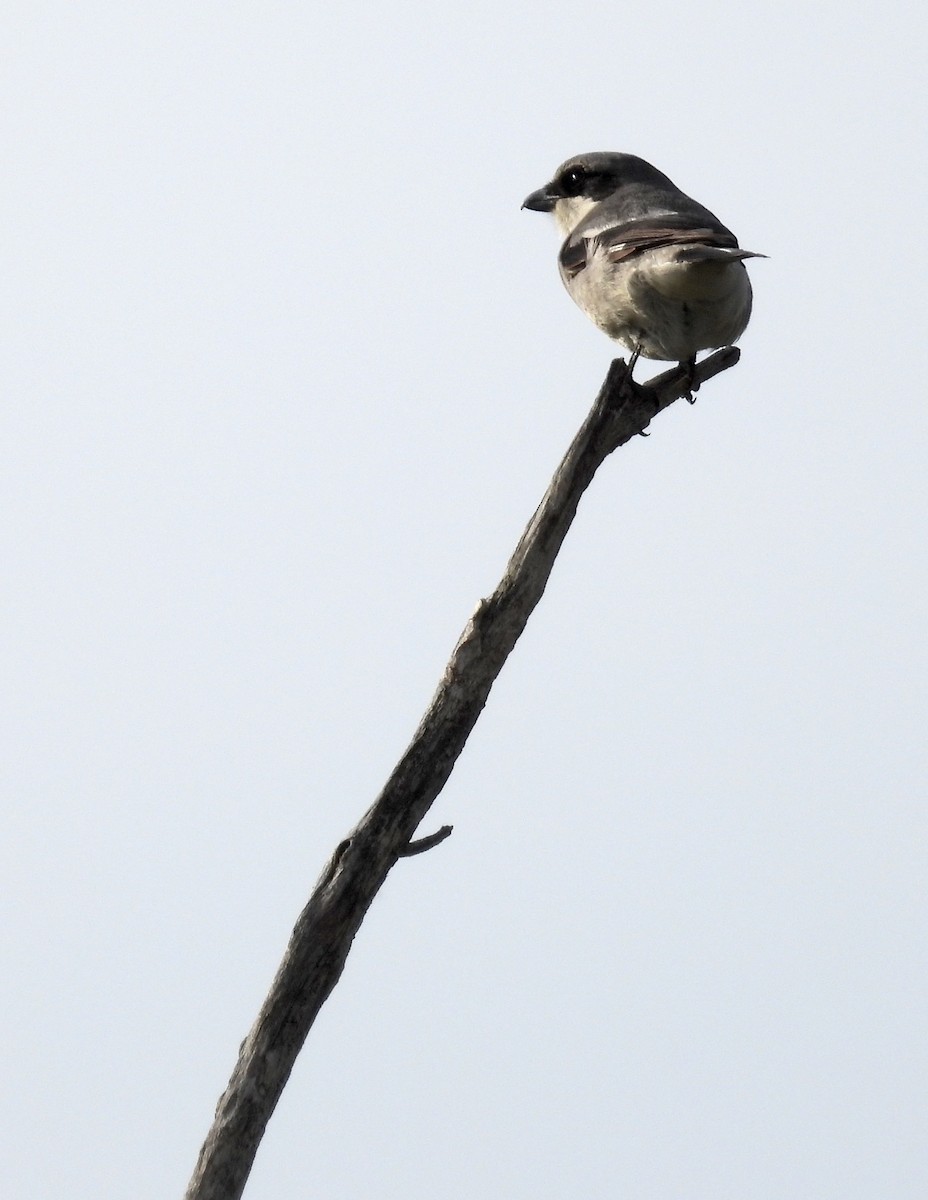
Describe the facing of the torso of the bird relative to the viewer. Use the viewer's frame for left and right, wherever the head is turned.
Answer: facing away from the viewer and to the left of the viewer
